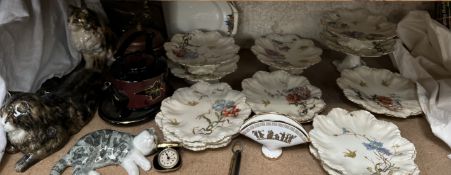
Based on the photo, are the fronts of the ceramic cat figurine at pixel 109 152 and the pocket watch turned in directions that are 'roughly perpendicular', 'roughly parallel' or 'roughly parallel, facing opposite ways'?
roughly perpendicular

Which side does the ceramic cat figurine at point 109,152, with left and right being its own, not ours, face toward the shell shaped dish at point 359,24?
front

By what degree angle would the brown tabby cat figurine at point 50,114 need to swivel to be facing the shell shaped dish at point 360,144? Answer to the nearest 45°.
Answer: approximately 90° to its left

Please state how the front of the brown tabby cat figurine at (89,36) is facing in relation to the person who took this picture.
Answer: facing the viewer and to the left of the viewer

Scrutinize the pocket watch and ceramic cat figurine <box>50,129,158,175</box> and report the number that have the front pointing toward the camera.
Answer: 1

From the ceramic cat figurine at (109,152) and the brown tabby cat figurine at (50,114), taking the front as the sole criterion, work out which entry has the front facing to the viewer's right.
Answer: the ceramic cat figurine

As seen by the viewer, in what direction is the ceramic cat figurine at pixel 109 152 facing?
to the viewer's right

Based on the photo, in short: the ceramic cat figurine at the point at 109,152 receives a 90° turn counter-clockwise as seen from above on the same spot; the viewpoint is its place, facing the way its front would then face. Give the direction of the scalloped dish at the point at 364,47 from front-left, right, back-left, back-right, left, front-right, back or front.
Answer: right
